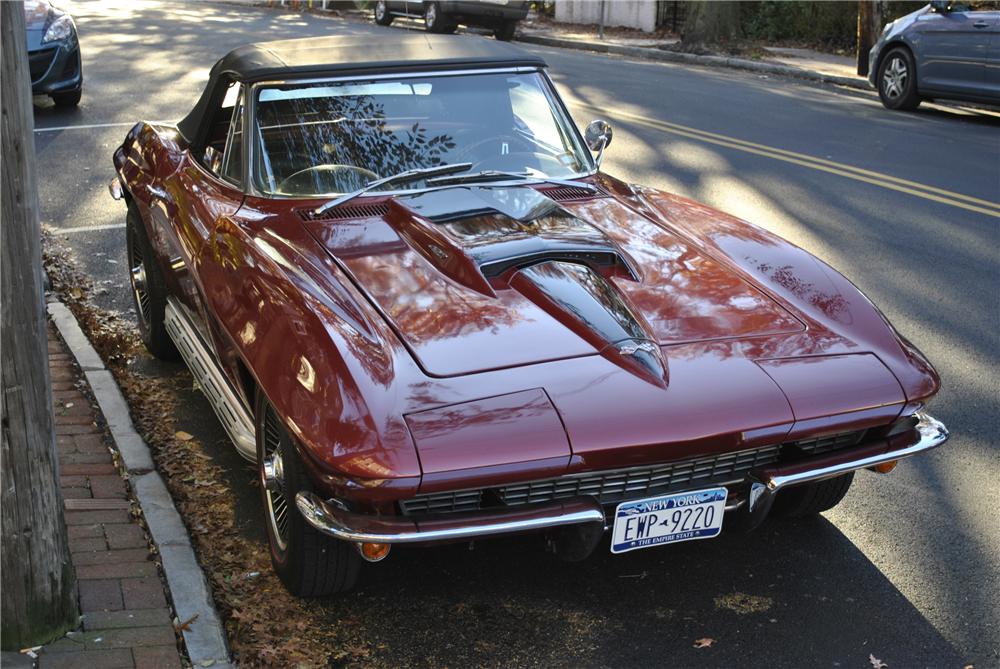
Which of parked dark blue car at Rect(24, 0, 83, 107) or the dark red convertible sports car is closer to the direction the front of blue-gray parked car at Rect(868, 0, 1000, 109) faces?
the parked dark blue car

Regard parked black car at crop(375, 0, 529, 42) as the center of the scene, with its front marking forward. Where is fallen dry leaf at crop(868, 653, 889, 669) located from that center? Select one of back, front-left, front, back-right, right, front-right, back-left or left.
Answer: back-left

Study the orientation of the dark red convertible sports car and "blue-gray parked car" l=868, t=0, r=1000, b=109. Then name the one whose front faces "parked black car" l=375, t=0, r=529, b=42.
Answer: the blue-gray parked car

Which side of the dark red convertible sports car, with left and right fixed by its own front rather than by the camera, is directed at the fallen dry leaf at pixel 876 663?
front

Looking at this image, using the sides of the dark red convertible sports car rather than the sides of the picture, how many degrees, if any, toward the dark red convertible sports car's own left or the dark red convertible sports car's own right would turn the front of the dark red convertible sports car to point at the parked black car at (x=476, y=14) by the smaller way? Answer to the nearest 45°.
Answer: approximately 135° to the dark red convertible sports car's own left

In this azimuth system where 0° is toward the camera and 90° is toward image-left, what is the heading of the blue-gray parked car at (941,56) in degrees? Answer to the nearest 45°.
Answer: approximately 135°

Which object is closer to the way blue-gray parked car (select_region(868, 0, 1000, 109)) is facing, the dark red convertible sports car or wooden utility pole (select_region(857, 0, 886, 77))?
the wooden utility pole

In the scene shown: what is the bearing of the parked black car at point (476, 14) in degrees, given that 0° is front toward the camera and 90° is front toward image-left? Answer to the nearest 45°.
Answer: approximately 135°

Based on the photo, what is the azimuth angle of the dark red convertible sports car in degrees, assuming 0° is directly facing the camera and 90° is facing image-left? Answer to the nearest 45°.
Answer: approximately 315°

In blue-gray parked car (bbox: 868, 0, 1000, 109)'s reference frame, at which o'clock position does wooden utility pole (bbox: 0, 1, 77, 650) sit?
The wooden utility pole is roughly at 8 o'clock from the blue-gray parked car.

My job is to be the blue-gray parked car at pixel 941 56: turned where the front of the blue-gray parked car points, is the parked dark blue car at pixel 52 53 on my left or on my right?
on my left

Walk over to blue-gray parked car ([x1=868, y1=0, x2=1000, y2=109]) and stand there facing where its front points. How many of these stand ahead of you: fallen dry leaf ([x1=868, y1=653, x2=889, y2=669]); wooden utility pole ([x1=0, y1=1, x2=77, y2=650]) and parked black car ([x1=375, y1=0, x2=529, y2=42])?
1
